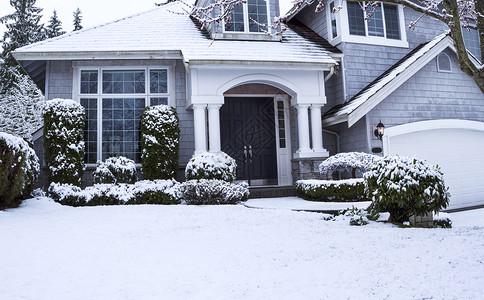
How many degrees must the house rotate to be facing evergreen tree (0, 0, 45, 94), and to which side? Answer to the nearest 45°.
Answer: approximately 135° to its right

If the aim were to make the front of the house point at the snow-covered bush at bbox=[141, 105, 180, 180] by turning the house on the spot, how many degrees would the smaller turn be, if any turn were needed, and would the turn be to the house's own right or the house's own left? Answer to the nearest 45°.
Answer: approximately 90° to the house's own right

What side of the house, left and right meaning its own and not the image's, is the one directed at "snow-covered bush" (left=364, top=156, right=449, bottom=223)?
front

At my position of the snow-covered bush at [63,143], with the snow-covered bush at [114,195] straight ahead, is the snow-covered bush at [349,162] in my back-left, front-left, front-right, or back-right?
front-left

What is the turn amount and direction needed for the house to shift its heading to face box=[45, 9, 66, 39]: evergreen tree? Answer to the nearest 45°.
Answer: approximately 135° to its right

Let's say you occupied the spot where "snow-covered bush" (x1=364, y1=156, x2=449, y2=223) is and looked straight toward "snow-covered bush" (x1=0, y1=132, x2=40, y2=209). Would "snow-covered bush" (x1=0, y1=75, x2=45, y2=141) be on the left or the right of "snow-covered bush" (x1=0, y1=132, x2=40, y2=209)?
right

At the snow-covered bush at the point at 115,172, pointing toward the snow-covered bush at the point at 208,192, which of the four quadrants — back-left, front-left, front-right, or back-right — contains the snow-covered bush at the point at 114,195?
front-right

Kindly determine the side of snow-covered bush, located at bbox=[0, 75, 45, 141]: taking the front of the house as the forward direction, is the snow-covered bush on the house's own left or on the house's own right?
on the house's own right

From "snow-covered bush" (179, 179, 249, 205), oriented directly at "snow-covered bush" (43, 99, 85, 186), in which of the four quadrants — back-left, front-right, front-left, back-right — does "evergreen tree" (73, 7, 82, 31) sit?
front-right

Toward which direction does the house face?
toward the camera

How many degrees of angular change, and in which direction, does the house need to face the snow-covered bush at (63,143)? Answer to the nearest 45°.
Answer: approximately 90° to its right
